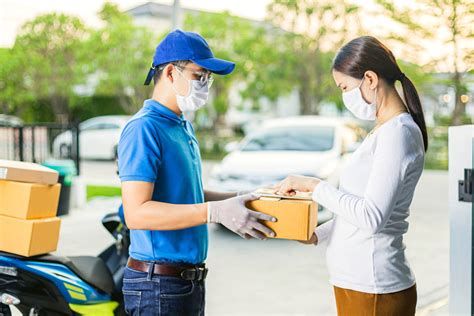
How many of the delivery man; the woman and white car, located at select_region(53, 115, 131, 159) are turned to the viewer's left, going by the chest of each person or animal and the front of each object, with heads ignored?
2

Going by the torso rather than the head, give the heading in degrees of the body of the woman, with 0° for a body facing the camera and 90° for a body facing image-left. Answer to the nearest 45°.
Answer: approximately 90°

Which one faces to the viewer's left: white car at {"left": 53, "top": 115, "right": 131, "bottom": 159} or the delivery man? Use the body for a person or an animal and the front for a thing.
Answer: the white car

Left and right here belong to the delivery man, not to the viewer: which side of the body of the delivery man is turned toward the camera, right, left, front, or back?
right

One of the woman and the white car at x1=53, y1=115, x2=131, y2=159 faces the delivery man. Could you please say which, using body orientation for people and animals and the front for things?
the woman

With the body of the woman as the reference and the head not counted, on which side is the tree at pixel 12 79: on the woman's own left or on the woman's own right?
on the woman's own right

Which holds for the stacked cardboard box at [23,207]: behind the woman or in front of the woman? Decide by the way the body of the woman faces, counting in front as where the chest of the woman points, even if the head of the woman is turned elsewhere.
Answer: in front

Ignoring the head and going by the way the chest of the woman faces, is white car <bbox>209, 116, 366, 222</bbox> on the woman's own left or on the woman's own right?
on the woman's own right

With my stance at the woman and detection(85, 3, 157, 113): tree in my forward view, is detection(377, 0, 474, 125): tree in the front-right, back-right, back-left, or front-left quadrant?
front-right

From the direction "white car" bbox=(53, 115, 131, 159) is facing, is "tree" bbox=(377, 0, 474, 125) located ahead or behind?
behind

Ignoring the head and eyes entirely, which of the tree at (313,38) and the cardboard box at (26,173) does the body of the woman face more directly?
the cardboard box

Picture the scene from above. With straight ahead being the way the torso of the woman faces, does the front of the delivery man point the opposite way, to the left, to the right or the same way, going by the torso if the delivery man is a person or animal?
the opposite way

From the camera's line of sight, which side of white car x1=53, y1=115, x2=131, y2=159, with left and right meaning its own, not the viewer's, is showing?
left

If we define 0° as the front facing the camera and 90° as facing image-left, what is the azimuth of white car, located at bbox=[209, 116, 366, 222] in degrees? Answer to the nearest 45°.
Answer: approximately 45°

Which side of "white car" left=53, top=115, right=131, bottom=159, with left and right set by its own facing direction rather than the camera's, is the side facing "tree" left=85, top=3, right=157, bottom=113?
right

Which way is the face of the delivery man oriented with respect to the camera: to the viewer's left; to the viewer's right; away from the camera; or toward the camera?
to the viewer's right

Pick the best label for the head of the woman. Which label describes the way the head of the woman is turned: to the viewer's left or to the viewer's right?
to the viewer's left
